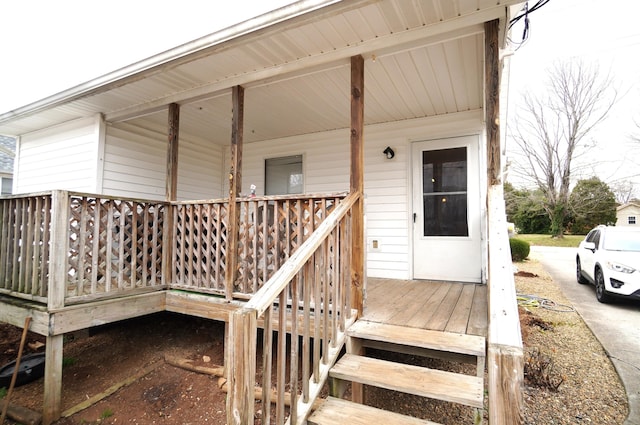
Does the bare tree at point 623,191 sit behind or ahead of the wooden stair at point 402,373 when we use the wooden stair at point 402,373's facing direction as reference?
behind

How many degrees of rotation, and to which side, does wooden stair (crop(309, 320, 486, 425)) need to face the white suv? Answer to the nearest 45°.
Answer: approximately 135° to its left

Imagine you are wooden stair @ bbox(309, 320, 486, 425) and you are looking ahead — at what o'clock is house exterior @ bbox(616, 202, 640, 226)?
The house exterior is roughly at 7 o'clock from the wooden stair.

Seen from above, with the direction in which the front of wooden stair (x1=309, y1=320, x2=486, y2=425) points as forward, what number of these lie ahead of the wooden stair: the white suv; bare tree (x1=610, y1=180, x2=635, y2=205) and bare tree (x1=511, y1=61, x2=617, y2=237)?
0

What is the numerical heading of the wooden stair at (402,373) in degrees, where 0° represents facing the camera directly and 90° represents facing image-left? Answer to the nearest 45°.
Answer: approximately 0°

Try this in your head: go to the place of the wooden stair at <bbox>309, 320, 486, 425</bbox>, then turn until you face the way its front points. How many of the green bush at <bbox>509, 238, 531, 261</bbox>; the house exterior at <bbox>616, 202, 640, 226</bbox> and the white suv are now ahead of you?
0

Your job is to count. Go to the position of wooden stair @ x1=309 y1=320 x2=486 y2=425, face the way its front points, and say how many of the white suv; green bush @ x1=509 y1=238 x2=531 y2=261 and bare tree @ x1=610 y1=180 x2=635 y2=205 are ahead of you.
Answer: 0

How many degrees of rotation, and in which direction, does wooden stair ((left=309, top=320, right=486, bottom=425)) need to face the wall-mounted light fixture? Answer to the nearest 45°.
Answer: approximately 180°

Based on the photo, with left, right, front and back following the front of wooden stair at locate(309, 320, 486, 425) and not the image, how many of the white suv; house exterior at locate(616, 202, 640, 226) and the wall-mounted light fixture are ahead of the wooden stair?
0

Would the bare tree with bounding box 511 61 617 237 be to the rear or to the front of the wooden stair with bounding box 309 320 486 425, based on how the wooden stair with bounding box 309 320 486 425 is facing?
to the rear

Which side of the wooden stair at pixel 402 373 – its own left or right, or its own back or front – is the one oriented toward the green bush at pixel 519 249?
back
